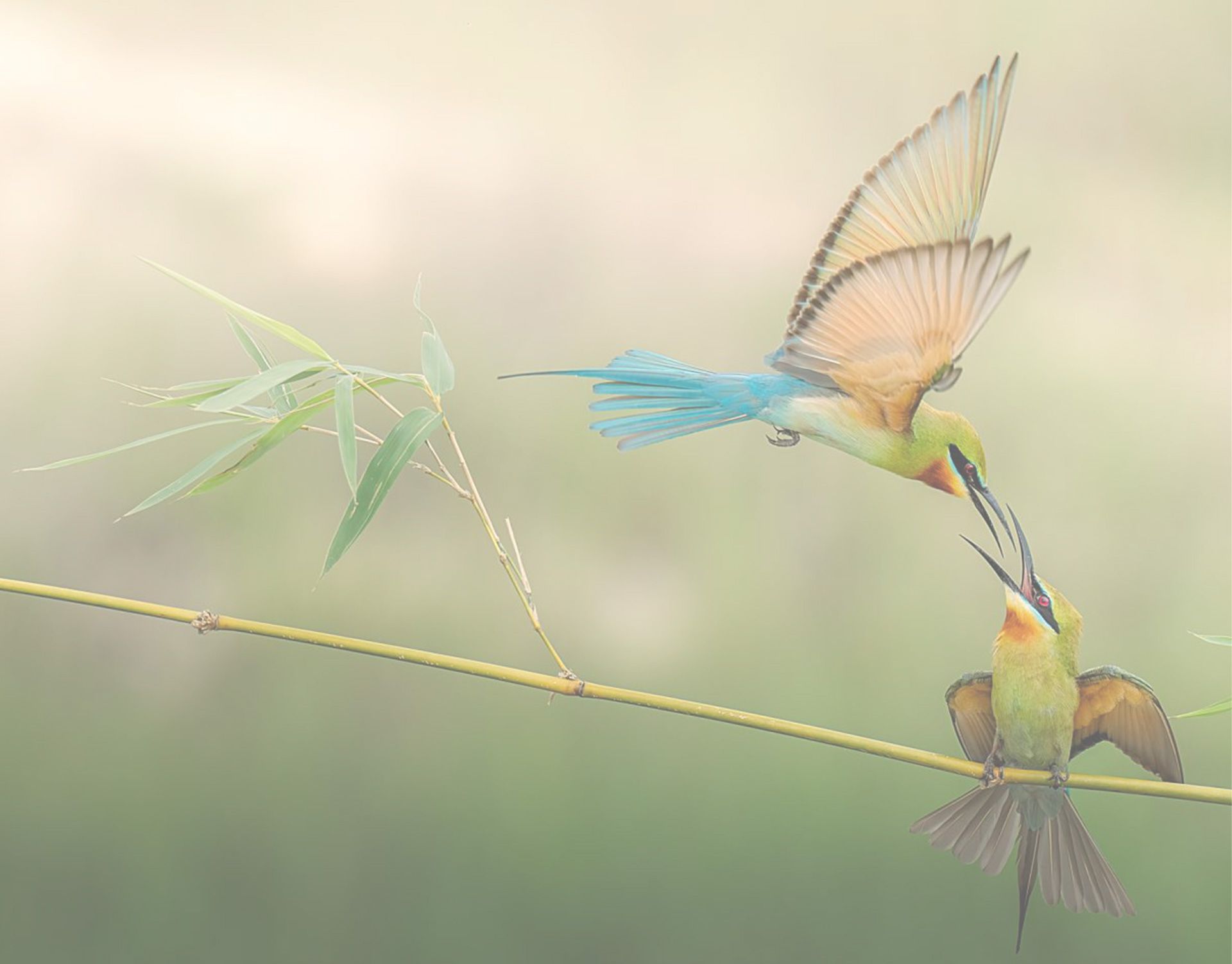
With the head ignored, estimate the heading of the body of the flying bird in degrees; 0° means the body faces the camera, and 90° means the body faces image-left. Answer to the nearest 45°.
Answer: approximately 270°
